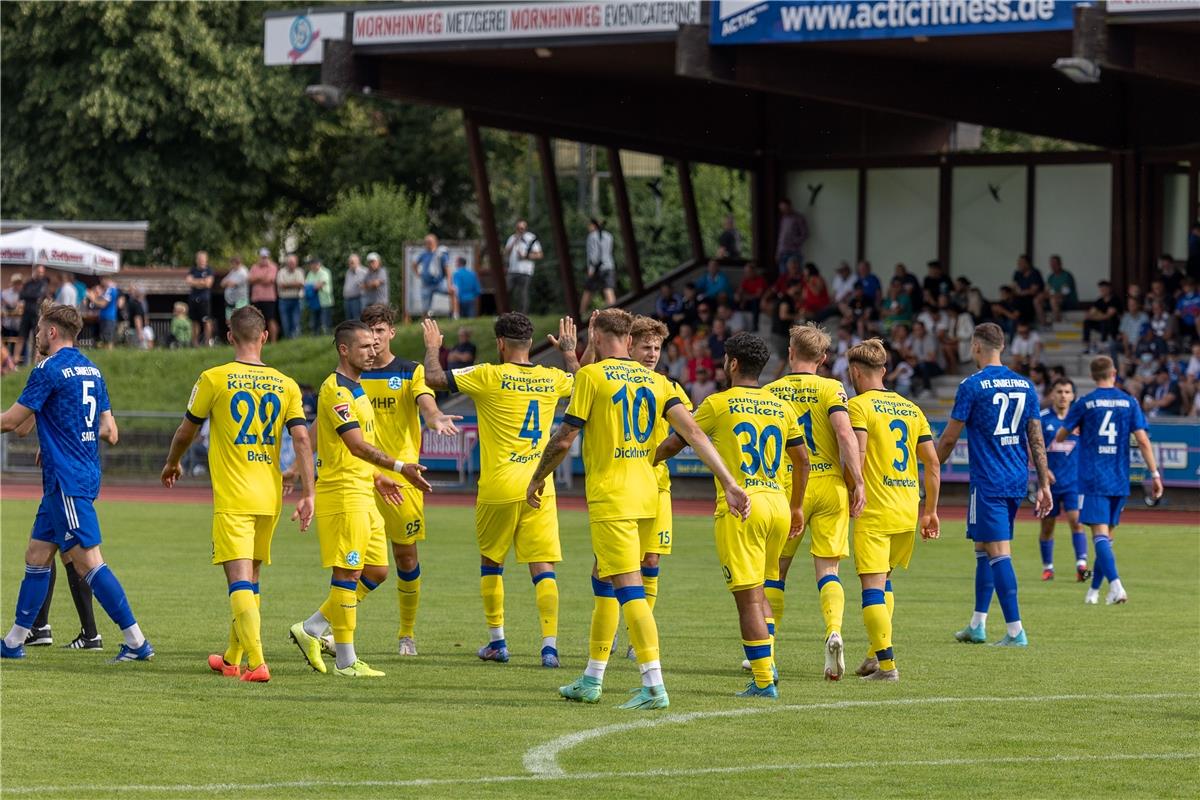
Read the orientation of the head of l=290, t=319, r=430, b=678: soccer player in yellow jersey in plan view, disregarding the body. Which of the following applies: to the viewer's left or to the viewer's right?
to the viewer's right

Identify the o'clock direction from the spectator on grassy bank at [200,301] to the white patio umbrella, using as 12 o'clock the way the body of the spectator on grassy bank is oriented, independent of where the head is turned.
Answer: The white patio umbrella is roughly at 3 o'clock from the spectator on grassy bank.

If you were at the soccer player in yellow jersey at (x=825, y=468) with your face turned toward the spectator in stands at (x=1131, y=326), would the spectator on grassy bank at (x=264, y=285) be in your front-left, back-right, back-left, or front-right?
front-left

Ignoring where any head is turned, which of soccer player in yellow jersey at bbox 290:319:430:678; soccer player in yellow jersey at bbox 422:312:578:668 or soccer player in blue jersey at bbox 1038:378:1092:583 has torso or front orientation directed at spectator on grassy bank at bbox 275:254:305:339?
soccer player in yellow jersey at bbox 422:312:578:668

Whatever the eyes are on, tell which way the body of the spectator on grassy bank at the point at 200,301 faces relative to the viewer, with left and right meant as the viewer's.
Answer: facing the viewer

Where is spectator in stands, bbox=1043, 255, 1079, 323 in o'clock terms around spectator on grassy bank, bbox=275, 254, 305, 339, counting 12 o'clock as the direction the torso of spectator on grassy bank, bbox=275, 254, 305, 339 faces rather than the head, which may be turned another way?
spectator in stands, bbox=1043, 255, 1079, 323 is roughly at 10 o'clock from spectator on grassy bank, bbox=275, 254, 305, 339.

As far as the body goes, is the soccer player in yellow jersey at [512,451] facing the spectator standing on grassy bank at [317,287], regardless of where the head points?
yes

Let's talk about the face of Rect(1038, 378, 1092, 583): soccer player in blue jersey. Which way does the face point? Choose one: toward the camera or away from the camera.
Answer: toward the camera

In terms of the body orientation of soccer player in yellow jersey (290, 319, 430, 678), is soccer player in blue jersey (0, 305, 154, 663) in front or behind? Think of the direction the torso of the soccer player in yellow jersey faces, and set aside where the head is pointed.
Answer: behind

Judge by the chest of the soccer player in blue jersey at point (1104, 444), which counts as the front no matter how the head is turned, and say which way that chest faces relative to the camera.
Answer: away from the camera

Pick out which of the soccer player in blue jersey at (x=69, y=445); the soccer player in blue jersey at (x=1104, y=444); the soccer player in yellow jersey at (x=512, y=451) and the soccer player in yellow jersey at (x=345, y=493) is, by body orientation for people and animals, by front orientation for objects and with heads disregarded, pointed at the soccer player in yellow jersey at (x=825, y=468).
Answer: the soccer player in yellow jersey at (x=345, y=493)

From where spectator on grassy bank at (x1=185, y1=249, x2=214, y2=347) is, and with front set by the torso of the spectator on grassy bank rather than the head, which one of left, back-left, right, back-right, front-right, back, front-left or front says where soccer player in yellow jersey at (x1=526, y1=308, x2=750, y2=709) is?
front

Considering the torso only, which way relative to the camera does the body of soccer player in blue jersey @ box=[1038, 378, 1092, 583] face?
toward the camera

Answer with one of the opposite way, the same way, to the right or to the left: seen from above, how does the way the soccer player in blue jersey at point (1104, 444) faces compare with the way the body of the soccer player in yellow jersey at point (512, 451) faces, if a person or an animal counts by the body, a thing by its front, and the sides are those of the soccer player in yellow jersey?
the same way

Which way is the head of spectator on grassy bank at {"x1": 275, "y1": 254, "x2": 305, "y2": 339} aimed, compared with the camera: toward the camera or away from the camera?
toward the camera

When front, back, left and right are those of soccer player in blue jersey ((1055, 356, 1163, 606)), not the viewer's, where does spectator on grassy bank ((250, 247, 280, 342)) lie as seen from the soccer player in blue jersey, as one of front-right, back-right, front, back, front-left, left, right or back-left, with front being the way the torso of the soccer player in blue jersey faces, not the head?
front-left

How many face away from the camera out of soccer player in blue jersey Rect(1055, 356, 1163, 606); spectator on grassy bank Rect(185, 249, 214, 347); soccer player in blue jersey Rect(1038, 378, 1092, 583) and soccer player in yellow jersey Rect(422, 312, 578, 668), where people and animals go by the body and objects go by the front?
2

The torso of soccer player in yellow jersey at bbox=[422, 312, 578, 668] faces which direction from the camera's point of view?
away from the camera

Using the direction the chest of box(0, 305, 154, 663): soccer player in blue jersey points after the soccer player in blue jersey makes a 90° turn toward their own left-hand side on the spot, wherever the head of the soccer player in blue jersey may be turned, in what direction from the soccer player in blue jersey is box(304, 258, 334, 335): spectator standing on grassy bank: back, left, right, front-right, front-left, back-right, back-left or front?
back-right

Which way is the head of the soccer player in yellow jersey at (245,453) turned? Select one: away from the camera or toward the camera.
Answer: away from the camera

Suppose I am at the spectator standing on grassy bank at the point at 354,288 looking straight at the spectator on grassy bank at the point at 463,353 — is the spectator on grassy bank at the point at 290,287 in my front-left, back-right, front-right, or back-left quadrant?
back-right
